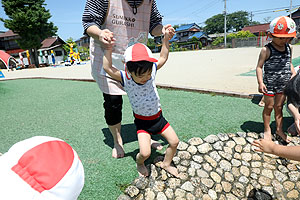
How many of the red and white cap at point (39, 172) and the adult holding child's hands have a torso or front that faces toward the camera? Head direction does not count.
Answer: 1

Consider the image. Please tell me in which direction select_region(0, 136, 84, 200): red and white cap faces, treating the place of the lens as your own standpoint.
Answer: facing away from the viewer and to the right of the viewer

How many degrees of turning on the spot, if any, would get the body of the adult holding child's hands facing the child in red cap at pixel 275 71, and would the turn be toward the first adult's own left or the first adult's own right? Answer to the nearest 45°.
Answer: approximately 90° to the first adult's own left

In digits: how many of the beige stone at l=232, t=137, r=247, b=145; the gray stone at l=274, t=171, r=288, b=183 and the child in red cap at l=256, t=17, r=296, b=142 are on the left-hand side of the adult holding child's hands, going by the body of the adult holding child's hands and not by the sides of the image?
3

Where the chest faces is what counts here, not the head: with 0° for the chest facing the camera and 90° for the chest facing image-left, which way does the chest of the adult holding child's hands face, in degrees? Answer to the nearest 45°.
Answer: approximately 0°

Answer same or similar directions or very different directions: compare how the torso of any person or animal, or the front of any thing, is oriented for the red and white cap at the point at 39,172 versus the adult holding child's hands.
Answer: very different directions
